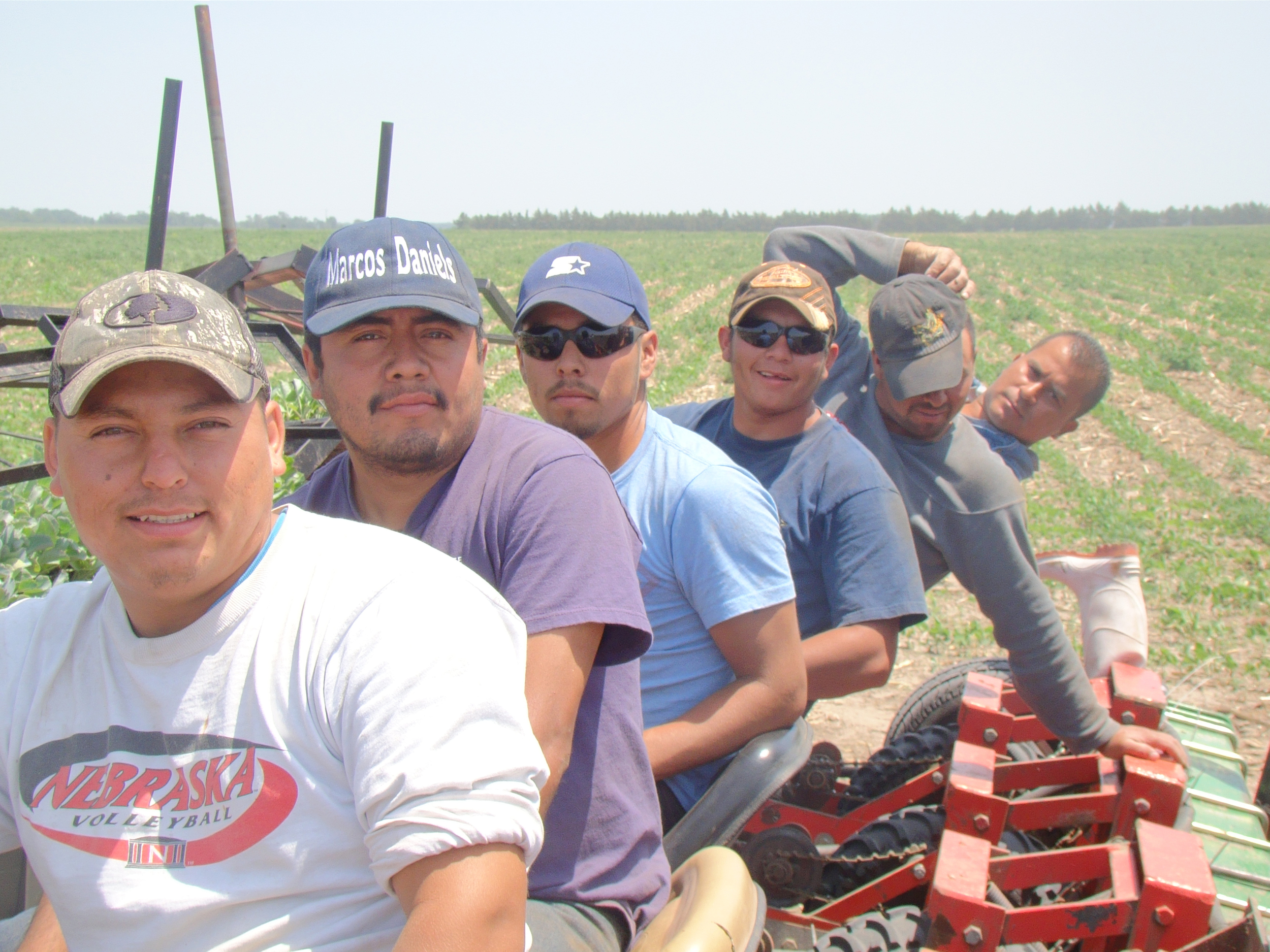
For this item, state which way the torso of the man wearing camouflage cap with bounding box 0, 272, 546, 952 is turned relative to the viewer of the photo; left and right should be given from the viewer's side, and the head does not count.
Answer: facing the viewer and to the left of the viewer

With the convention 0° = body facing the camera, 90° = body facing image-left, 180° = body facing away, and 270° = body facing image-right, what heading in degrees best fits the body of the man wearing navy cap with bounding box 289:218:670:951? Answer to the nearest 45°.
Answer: approximately 45°

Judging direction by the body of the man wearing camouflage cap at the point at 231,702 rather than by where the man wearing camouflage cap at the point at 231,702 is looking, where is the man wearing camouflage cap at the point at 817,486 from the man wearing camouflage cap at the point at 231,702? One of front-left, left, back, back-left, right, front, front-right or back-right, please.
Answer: back

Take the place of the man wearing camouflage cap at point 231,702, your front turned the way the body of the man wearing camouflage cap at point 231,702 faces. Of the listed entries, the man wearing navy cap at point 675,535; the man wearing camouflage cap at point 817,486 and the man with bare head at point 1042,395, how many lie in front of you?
0

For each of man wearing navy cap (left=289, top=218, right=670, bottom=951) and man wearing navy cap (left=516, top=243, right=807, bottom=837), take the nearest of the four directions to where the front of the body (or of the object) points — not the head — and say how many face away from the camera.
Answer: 0

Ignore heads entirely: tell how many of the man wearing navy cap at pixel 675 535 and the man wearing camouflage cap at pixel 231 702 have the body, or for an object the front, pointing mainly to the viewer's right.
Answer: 0

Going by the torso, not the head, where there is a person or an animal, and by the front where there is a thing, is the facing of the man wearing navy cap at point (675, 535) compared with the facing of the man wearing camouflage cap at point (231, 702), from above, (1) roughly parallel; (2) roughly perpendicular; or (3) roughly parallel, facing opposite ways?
roughly parallel

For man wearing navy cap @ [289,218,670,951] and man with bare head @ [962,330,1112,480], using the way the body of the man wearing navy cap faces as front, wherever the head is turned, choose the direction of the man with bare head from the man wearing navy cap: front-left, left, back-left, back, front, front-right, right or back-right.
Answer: back

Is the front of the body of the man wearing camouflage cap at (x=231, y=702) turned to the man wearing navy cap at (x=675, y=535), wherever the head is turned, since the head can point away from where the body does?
no

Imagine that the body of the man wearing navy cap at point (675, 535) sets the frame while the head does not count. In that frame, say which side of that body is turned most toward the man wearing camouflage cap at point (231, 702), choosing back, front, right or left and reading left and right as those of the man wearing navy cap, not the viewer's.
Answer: front

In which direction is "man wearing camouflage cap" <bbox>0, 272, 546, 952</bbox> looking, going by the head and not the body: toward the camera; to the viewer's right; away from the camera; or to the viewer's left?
toward the camera

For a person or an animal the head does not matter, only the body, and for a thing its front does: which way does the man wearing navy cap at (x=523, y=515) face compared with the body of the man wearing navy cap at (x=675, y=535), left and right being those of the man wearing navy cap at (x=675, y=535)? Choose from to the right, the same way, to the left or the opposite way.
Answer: the same way

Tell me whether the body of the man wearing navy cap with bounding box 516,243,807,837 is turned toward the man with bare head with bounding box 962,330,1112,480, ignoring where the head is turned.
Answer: no

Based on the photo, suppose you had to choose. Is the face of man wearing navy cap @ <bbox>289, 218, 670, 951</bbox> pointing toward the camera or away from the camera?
toward the camera

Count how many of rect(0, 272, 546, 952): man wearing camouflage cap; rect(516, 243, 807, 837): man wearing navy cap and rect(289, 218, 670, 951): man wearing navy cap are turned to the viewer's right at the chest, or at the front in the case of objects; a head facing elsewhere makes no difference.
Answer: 0

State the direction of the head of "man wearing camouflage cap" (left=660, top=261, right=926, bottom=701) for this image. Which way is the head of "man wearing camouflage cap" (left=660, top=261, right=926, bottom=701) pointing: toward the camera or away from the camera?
toward the camera
